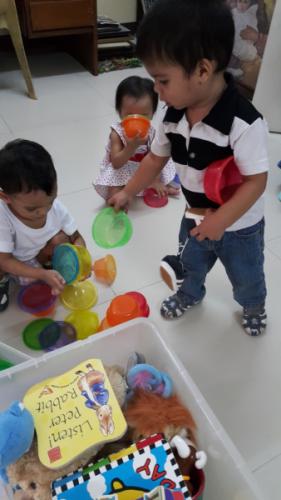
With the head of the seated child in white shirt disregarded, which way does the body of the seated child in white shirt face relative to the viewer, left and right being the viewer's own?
facing the viewer and to the right of the viewer

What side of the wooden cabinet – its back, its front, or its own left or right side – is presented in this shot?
front

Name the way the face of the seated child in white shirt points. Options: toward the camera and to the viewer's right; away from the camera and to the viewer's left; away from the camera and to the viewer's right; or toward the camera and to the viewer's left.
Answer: toward the camera and to the viewer's right

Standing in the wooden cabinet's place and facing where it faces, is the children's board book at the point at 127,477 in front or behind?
in front

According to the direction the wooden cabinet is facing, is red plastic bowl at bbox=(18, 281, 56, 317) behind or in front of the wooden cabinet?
in front

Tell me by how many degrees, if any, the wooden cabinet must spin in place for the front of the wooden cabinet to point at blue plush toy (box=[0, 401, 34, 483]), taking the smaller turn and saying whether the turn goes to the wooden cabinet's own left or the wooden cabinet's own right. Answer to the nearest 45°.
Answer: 0° — it already faces it

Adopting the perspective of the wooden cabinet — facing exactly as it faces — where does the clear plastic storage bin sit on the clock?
The clear plastic storage bin is roughly at 12 o'clock from the wooden cabinet.

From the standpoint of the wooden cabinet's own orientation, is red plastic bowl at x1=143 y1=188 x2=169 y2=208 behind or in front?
in front

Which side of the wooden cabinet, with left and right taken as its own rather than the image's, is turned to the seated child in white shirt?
front
